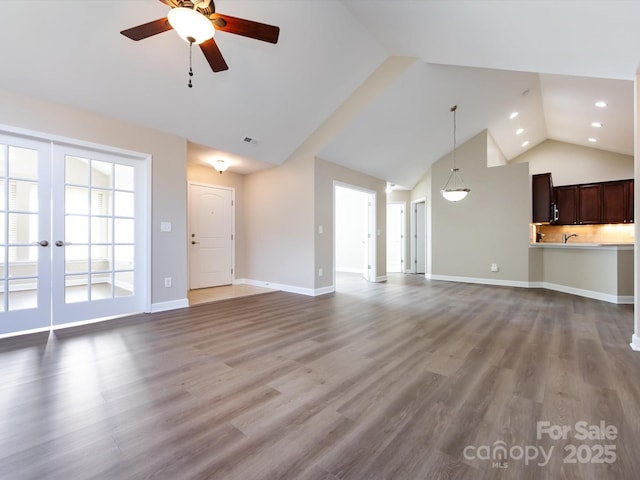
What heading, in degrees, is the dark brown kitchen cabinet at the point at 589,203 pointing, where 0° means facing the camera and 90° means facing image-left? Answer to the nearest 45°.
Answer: approximately 0°

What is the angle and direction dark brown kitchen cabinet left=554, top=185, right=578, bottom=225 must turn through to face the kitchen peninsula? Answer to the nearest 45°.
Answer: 0° — it already faces it

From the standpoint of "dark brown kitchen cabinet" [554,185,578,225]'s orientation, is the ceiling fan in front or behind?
in front

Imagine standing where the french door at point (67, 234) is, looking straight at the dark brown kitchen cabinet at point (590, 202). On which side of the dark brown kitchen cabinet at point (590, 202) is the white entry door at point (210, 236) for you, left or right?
left

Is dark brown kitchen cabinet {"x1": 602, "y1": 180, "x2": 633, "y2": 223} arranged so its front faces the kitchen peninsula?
yes

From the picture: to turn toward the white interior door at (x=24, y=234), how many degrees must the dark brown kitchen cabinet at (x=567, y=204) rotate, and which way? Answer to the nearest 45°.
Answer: approximately 45° to its right
